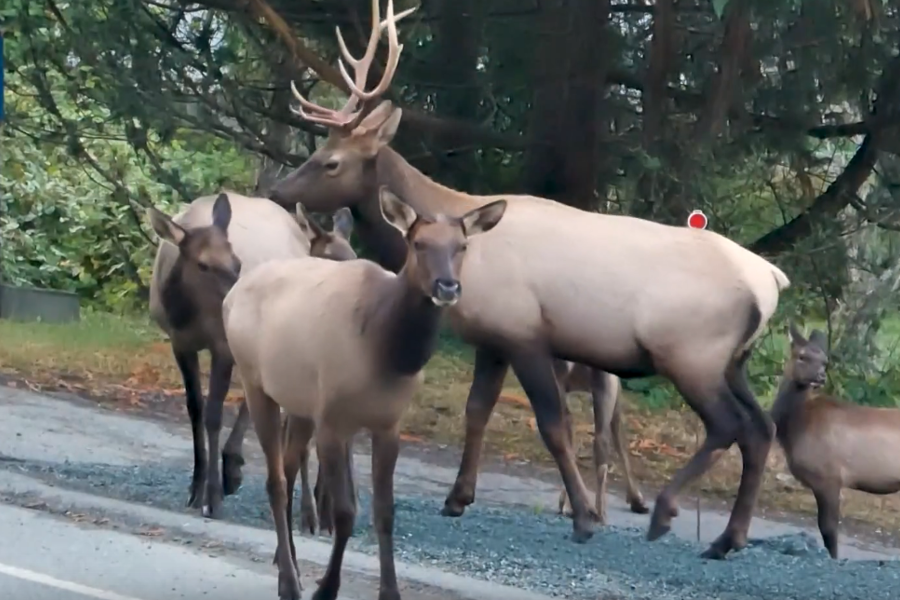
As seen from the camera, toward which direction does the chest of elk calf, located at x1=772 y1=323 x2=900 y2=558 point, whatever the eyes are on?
to the viewer's left

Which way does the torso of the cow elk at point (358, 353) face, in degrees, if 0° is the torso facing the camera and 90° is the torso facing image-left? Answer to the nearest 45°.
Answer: approximately 315°

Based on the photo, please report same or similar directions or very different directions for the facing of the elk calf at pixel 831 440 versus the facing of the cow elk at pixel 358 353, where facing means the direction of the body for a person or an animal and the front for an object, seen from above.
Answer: very different directions

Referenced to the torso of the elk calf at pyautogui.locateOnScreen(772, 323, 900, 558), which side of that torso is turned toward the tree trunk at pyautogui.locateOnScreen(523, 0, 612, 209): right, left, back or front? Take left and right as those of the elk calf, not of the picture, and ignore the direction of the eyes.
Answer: right

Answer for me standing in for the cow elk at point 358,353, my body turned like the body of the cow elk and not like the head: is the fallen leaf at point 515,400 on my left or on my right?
on my left

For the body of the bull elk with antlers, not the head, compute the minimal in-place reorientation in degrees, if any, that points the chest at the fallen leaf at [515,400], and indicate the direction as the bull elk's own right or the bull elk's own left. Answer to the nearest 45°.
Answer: approximately 90° to the bull elk's own right

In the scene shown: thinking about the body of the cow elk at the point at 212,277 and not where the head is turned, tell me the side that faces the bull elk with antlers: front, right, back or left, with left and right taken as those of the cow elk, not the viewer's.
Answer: left

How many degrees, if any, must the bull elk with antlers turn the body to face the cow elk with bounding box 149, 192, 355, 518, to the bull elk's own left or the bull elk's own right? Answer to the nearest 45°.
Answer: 0° — it already faces it

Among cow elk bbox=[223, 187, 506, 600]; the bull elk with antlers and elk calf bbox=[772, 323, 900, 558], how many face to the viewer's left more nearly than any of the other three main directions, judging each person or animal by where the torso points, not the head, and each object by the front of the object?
2

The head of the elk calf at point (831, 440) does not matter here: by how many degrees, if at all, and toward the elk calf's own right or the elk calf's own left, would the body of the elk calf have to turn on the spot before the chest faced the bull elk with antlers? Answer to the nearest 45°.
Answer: approximately 45° to the elk calf's own left

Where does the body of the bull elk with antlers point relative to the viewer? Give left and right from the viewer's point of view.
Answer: facing to the left of the viewer

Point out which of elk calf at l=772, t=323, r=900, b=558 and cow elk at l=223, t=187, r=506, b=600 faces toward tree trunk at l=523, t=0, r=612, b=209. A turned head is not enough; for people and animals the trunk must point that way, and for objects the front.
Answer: elk calf at l=772, t=323, r=900, b=558

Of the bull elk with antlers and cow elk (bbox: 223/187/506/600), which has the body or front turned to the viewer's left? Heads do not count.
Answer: the bull elk with antlers

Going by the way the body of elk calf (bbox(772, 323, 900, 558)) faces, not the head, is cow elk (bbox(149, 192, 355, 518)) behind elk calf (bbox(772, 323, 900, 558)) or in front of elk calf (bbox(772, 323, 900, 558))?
in front

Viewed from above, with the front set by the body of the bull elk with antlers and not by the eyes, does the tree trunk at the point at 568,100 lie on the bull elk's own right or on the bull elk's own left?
on the bull elk's own right
